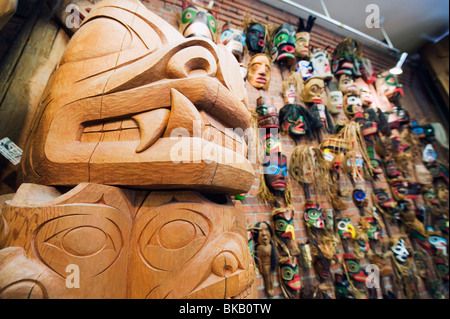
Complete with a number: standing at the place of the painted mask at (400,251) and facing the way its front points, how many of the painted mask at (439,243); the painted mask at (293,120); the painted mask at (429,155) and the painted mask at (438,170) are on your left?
3

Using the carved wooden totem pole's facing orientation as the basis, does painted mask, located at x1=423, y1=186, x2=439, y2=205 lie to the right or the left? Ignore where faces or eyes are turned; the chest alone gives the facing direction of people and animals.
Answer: on its left

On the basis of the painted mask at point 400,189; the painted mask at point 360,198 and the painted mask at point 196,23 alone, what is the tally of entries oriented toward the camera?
3

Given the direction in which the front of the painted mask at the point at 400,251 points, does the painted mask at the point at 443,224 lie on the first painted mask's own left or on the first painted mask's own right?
on the first painted mask's own left

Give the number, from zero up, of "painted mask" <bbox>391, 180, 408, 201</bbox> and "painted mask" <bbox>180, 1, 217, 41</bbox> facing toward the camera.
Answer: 2

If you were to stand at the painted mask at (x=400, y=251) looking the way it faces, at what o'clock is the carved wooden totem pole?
The carved wooden totem pole is roughly at 2 o'clock from the painted mask.

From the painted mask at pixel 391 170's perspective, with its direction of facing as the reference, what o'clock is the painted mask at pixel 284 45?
the painted mask at pixel 284 45 is roughly at 2 o'clock from the painted mask at pixel 391 170.

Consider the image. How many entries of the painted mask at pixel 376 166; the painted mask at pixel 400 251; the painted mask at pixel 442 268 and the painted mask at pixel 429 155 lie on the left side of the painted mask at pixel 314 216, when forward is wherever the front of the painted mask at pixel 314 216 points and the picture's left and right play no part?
4

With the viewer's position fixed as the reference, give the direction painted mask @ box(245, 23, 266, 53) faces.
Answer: facing the viewer and to the right of the viewer

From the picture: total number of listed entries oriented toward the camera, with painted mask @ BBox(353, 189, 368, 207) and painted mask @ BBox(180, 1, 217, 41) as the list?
2

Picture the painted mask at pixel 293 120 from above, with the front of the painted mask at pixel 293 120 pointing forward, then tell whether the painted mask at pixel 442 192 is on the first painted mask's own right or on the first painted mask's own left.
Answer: on the first painted mask's own left

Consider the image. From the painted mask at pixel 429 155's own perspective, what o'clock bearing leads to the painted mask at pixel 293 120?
the painted mask at pixel 293 120 is roughly at 2 o'clock from the painted mask at pixel 429 155.

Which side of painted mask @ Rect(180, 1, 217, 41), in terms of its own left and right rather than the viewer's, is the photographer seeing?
front
